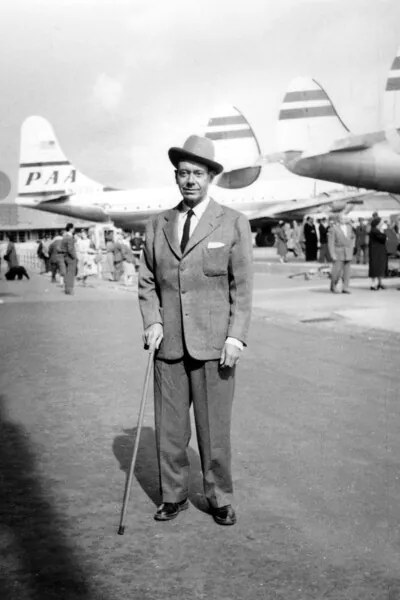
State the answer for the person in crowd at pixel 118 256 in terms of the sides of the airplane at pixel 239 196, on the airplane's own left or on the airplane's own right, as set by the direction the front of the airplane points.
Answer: on the airplane's own right

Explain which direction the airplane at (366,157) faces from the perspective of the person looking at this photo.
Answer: facing away from the viewer and to the right of the viewer

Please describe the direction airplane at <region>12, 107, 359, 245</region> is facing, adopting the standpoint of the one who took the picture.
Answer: facing to the right of the viewer

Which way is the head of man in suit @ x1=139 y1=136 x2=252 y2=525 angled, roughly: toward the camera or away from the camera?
toward the camera

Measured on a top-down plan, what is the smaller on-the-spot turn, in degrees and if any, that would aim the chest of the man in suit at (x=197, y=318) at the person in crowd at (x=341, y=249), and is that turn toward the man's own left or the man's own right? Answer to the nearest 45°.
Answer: approximately 180°

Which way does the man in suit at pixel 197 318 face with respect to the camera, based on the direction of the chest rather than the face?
toward the camera

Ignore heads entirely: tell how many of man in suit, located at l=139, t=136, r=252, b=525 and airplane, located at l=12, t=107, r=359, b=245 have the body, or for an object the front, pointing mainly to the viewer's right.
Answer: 1

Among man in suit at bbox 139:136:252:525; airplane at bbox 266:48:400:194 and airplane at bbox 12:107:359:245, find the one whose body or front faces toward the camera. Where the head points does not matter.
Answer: the man in suit

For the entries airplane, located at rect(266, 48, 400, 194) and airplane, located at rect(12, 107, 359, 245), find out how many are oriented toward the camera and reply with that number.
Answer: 0

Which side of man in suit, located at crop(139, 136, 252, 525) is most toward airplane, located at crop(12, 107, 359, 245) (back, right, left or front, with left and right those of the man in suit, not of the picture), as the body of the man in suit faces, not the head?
back

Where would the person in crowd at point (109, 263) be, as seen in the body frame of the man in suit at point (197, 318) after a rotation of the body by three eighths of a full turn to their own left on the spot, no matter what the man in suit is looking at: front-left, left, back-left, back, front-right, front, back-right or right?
front-left

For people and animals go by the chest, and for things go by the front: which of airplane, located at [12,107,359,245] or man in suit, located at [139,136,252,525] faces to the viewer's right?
the airplane
